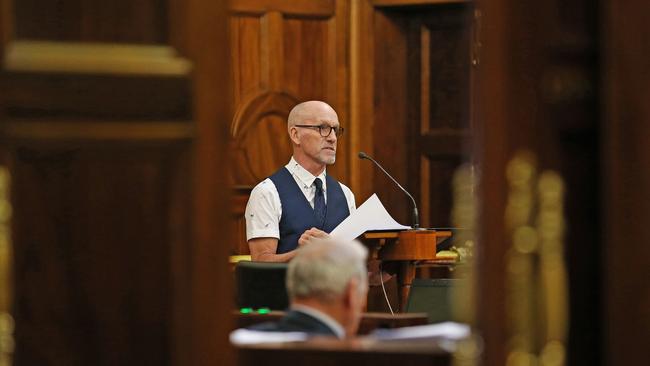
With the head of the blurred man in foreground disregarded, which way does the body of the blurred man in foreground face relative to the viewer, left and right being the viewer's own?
facing away from the viewer and to the right of the viewer

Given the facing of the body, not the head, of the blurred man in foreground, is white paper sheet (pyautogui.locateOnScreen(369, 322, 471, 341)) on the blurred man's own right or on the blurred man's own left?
on the blurred man's own right

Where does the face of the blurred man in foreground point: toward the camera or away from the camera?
away from the camera

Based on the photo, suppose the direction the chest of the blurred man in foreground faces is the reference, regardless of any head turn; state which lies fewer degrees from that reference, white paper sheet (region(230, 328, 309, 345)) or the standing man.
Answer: the standing man

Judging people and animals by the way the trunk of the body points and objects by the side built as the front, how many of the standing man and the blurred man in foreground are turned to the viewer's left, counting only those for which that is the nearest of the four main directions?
0

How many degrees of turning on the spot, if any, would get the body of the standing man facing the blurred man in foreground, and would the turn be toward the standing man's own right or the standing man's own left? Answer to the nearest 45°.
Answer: approximately 45° to the standing man's own right

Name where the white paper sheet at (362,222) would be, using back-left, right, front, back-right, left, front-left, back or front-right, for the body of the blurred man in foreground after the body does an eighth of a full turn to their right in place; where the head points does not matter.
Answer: left

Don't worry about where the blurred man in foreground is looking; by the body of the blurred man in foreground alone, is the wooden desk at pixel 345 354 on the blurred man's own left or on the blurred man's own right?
on the blurred man's own right

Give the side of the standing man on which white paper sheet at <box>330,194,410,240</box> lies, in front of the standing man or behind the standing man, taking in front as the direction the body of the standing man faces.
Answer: in front
